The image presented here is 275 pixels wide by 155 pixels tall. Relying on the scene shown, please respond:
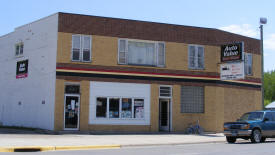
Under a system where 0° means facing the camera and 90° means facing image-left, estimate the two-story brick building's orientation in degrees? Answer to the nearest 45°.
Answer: approximately 315°

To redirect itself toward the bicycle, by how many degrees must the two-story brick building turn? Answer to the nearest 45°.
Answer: approximately 45° to its left
